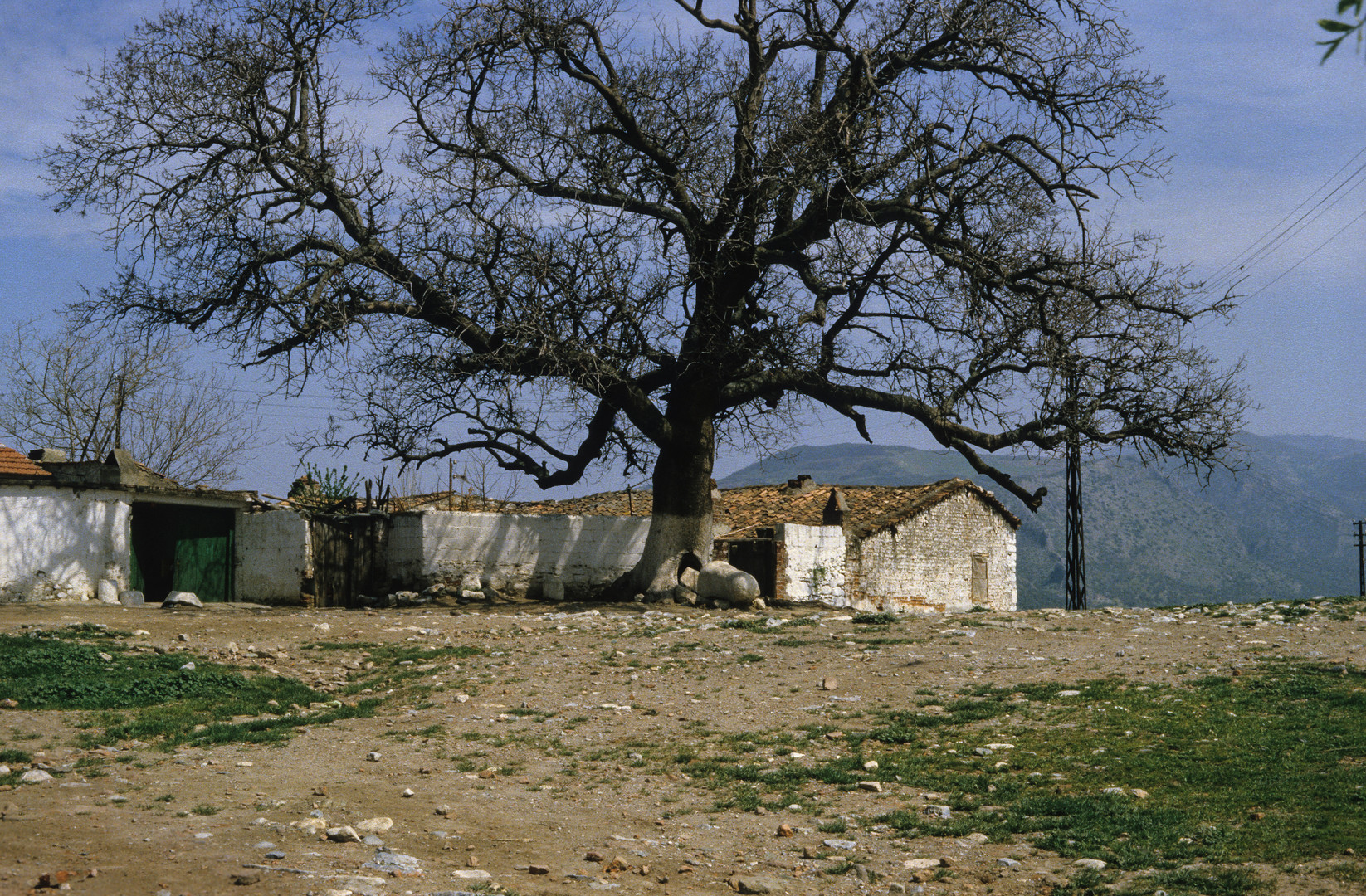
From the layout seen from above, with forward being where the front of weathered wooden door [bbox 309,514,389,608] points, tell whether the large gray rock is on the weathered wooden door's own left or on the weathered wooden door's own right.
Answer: on the weathered wooden door's own left

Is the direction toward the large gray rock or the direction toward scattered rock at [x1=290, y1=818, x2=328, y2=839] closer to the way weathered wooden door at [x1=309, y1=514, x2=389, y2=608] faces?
the scattered rock

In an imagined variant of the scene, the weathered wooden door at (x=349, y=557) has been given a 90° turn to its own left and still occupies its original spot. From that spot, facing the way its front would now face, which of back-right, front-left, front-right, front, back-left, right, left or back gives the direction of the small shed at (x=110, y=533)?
back

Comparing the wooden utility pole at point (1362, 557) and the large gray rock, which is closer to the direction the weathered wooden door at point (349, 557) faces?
the large gray rock

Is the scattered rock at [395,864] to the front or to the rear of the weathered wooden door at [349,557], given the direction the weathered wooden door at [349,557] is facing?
to the front

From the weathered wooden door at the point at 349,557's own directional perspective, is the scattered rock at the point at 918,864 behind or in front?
in front

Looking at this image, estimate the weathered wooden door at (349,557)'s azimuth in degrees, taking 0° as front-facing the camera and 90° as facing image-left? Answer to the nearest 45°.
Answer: approximately 0°

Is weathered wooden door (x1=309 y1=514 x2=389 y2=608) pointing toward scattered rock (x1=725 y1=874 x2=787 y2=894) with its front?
yes

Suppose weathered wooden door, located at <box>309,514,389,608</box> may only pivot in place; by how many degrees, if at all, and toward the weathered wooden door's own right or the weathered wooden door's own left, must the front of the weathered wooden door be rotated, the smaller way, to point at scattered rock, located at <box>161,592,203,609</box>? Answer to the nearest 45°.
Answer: approximately 45° to the weathered wooden door's own right

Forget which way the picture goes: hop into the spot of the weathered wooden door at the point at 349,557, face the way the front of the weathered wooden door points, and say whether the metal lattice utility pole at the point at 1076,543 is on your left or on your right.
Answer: on your left
